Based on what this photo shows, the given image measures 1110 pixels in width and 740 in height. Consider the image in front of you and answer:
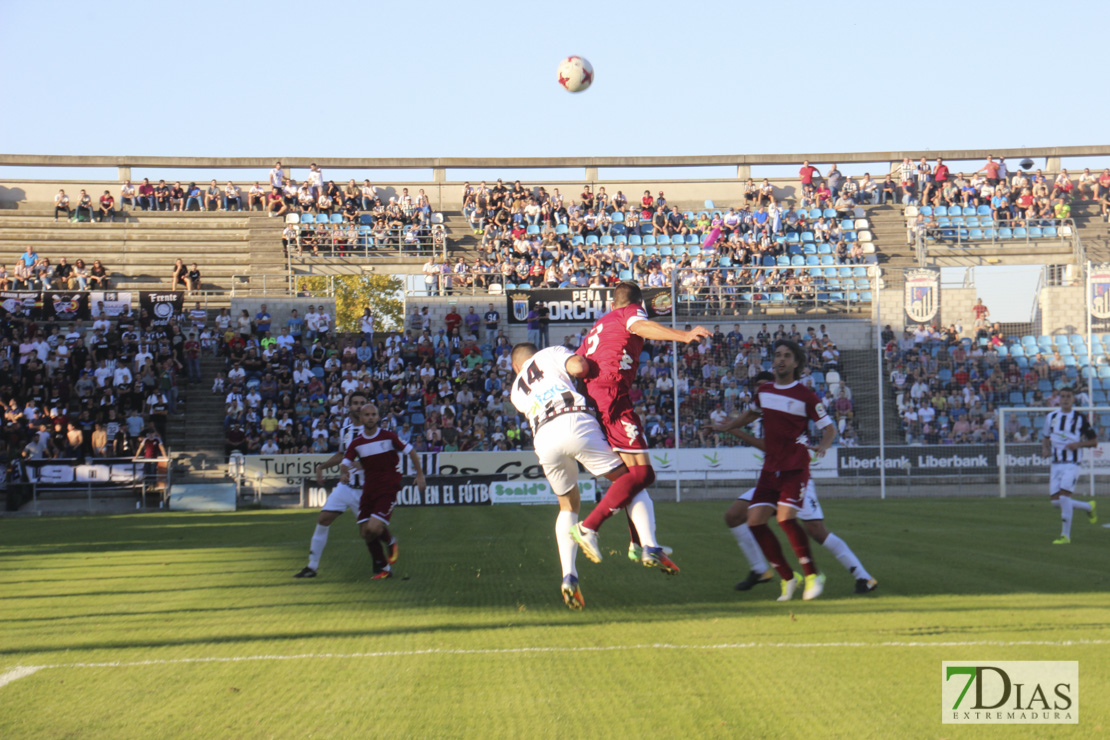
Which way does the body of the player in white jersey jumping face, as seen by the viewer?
away from the camera

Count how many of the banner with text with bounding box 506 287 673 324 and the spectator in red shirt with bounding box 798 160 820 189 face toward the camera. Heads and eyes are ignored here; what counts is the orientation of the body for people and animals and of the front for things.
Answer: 2

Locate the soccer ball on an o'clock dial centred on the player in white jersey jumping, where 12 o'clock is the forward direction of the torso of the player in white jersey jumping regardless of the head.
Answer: The soccer ball is roughly at 12 o'clock from the player in white jersey jumping.

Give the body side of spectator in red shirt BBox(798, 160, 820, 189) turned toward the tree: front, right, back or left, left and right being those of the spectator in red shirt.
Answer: right

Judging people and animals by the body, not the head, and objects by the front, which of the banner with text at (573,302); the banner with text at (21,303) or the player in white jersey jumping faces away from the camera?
the player in white jersey jumping

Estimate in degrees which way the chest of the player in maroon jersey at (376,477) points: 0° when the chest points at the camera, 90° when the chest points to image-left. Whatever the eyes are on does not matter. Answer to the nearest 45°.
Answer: approximately 0°

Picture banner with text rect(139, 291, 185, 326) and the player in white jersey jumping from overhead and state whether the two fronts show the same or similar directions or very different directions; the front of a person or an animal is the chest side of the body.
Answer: very different directions

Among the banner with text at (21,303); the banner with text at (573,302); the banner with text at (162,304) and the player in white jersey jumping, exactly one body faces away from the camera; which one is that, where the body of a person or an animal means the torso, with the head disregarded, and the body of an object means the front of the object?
the player in white jersey jumping

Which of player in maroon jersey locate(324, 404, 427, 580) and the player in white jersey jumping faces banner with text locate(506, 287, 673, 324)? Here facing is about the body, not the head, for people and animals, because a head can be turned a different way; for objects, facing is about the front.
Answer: the player in white jersey jumping

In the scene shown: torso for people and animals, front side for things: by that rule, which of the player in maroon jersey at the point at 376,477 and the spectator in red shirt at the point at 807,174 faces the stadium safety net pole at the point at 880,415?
the spectator in red shirt

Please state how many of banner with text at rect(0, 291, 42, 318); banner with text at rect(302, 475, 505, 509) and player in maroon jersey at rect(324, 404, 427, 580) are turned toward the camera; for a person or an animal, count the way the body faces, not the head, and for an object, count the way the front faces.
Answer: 3

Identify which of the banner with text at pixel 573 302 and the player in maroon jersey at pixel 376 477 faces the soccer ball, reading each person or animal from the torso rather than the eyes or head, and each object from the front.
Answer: the banner with text

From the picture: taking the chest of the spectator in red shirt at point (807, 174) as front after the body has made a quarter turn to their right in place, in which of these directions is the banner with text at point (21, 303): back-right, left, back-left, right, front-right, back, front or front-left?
front-left

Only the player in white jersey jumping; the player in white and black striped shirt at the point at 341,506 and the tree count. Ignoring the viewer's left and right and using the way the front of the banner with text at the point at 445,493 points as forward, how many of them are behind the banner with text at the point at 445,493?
1

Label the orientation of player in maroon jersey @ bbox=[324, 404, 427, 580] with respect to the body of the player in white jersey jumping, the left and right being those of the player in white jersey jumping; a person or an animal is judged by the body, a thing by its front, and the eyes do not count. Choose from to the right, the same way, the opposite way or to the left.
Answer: the opposite way

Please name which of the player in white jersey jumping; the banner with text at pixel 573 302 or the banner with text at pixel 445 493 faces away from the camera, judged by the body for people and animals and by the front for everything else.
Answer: the player in white jersey jumping
